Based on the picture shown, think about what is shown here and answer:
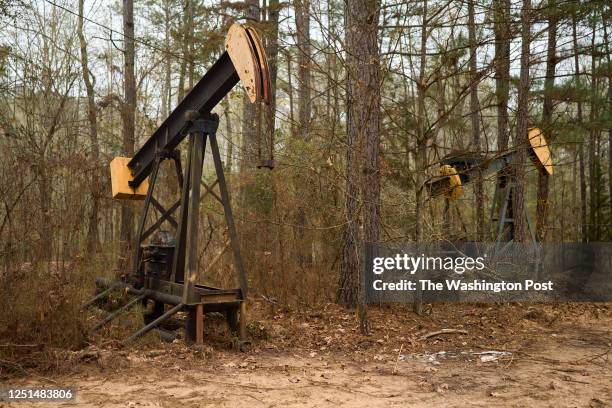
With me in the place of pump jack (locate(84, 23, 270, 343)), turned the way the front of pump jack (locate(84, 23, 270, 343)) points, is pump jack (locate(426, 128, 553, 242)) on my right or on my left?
on my left

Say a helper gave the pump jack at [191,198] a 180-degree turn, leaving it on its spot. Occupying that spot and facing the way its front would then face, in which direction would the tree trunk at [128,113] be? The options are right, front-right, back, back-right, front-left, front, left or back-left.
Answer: front-right

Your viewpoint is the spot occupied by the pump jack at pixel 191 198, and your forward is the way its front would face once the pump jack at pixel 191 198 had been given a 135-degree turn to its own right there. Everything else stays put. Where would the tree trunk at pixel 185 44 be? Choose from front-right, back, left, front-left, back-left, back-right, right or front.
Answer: right

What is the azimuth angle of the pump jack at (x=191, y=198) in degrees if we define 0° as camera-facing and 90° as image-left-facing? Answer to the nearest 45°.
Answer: approximately 315°

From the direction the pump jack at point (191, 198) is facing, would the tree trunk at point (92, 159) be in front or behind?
behind

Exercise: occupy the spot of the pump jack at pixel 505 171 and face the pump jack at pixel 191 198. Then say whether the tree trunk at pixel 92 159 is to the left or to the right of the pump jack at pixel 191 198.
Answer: right
